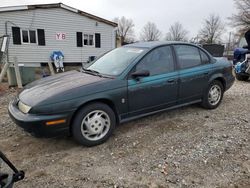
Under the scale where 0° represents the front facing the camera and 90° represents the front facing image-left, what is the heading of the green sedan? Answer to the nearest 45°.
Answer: approximately 45°

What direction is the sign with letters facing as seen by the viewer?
toward the camera

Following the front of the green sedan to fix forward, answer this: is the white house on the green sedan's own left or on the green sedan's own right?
on the green sedan's own right

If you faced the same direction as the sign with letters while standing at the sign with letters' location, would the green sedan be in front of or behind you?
in front

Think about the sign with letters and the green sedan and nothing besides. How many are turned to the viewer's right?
0
